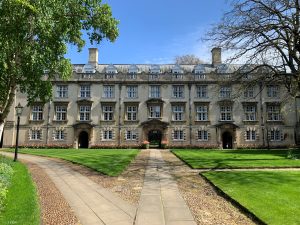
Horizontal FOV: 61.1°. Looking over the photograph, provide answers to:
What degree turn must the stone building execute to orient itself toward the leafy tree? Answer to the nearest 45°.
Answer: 0° — it already faces it

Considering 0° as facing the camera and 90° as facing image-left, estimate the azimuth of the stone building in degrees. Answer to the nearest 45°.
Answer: approximately 0°
